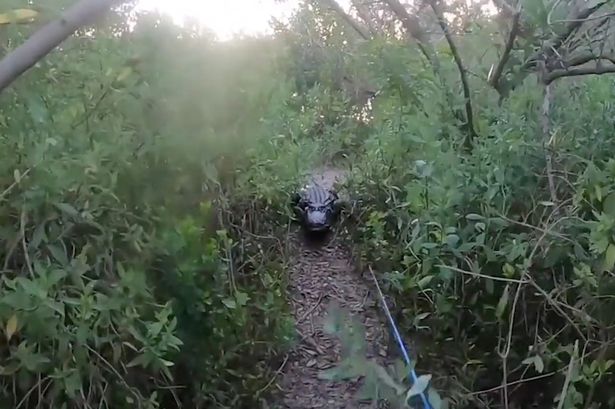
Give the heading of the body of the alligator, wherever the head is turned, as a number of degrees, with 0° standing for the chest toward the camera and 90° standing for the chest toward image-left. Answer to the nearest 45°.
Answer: approximately 0°

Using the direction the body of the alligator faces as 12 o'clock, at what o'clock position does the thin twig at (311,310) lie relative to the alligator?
The thin twig is roughly at 12 o'clock from the alligator.
